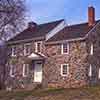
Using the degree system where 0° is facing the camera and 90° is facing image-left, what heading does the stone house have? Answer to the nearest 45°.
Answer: approximately 45°
